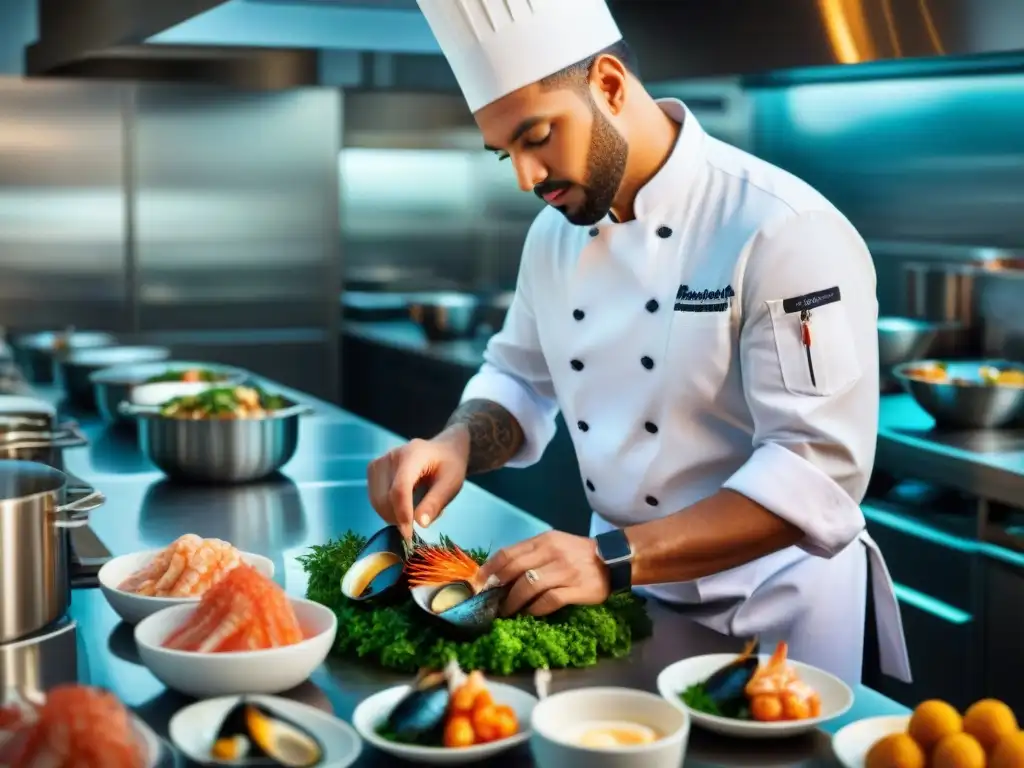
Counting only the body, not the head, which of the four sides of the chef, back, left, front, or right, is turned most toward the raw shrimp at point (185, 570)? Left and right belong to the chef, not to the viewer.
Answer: front

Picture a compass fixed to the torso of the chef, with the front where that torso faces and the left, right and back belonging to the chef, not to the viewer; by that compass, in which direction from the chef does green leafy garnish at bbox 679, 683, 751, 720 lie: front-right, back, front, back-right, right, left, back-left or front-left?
front-left

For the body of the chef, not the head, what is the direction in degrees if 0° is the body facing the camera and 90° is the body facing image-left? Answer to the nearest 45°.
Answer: approximately 45°

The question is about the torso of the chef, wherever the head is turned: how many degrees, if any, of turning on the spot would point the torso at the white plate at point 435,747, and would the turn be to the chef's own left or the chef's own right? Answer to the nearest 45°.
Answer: approximately 45° to the chef's own left

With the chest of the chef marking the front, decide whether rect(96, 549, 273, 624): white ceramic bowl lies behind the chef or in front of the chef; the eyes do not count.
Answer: in front

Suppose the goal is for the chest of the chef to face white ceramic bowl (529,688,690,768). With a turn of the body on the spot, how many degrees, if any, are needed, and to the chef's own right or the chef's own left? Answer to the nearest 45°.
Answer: approximately 45° to the chef's own left

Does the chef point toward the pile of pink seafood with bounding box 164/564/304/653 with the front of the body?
yes

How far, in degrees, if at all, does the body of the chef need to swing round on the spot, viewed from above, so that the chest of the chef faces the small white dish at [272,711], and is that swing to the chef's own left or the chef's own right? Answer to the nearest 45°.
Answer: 0° — they already face it

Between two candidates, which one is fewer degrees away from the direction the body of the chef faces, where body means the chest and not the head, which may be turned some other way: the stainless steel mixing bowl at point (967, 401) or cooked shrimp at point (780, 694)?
the cooked shrimp

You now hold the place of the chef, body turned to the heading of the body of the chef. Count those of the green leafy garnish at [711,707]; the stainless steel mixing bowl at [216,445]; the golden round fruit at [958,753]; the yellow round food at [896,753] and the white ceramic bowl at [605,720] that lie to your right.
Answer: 1

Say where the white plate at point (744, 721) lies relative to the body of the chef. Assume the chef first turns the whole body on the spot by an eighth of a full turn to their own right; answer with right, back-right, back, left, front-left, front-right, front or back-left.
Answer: left

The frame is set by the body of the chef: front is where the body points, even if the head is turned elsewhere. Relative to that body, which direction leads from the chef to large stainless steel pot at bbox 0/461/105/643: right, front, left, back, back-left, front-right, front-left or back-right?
front

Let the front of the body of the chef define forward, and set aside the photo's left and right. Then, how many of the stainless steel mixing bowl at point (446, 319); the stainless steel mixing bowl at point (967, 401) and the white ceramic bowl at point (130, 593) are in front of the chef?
1

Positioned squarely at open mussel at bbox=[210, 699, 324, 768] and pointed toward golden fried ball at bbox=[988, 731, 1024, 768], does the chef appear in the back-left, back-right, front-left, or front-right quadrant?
front-left

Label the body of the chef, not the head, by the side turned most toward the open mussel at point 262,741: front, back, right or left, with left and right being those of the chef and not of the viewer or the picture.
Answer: front

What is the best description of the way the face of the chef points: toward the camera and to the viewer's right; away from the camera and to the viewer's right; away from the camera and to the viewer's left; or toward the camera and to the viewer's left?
toward the camera and to the viewer's left

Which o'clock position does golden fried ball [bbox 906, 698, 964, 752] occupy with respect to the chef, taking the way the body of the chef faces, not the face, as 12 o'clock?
The golden fried ball is roughly at 10 o'clock from the chef.

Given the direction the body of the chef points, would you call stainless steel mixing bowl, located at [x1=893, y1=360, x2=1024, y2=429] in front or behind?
behind
